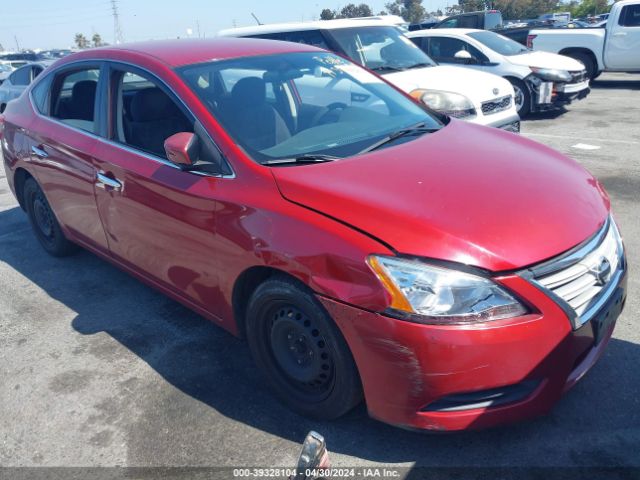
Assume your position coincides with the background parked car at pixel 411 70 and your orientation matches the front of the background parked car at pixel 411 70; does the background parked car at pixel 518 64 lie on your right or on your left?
on your left

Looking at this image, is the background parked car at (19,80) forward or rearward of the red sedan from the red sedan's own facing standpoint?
rearward

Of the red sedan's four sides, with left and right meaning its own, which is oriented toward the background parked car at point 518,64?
left

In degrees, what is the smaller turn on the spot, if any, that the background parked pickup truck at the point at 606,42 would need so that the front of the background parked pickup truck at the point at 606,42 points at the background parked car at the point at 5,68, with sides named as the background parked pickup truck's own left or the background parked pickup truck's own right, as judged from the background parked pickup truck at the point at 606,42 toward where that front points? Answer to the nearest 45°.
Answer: approximately 180°

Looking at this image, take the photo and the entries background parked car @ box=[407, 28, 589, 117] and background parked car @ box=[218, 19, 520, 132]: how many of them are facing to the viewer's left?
0

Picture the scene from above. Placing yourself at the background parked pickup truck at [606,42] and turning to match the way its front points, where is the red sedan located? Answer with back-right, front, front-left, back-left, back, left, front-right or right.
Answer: right

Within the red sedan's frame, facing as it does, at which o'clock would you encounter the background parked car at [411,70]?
The background parked car is roughly at 8 o'clock from the red sedan.

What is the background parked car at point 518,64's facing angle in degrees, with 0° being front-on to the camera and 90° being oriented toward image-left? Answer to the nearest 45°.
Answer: approximately 315°

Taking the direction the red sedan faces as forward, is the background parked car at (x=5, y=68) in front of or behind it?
behind
